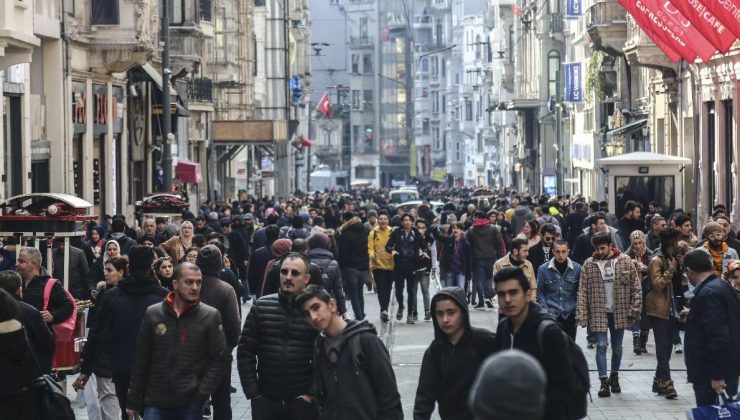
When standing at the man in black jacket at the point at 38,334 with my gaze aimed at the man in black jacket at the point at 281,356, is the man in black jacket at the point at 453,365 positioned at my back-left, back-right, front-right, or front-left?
front-right

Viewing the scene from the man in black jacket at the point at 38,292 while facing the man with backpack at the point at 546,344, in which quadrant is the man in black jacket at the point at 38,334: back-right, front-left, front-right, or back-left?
front-right

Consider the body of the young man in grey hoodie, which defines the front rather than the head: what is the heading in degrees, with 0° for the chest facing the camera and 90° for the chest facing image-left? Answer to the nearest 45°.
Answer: approximately 45°

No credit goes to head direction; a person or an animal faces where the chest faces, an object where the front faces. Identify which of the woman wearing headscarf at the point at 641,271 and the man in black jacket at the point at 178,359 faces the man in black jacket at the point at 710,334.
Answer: the woman wearing headscarf

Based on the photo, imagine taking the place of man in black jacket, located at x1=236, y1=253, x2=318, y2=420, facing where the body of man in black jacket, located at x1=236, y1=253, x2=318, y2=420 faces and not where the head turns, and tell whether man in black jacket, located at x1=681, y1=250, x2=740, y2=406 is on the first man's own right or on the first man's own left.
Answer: on the first man's own left

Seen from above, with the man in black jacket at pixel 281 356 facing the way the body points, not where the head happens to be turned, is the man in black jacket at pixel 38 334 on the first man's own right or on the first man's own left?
on the first man's own right

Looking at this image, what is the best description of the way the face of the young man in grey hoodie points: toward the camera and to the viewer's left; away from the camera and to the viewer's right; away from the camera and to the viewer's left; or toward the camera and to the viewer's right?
toward the camera and to the viewer's left

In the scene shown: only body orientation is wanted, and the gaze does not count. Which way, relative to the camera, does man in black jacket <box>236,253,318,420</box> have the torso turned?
toward the camera

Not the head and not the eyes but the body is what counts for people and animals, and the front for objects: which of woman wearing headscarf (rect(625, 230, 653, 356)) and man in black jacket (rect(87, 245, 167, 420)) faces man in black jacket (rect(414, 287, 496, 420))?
the woman wearing headscarf

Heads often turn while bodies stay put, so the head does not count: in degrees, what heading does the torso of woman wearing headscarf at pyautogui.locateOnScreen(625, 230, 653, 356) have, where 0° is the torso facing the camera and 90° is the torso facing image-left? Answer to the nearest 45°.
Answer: approximately 0°

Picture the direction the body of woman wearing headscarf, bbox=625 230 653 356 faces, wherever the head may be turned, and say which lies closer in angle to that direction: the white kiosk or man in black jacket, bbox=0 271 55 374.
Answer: the man in black jacket
